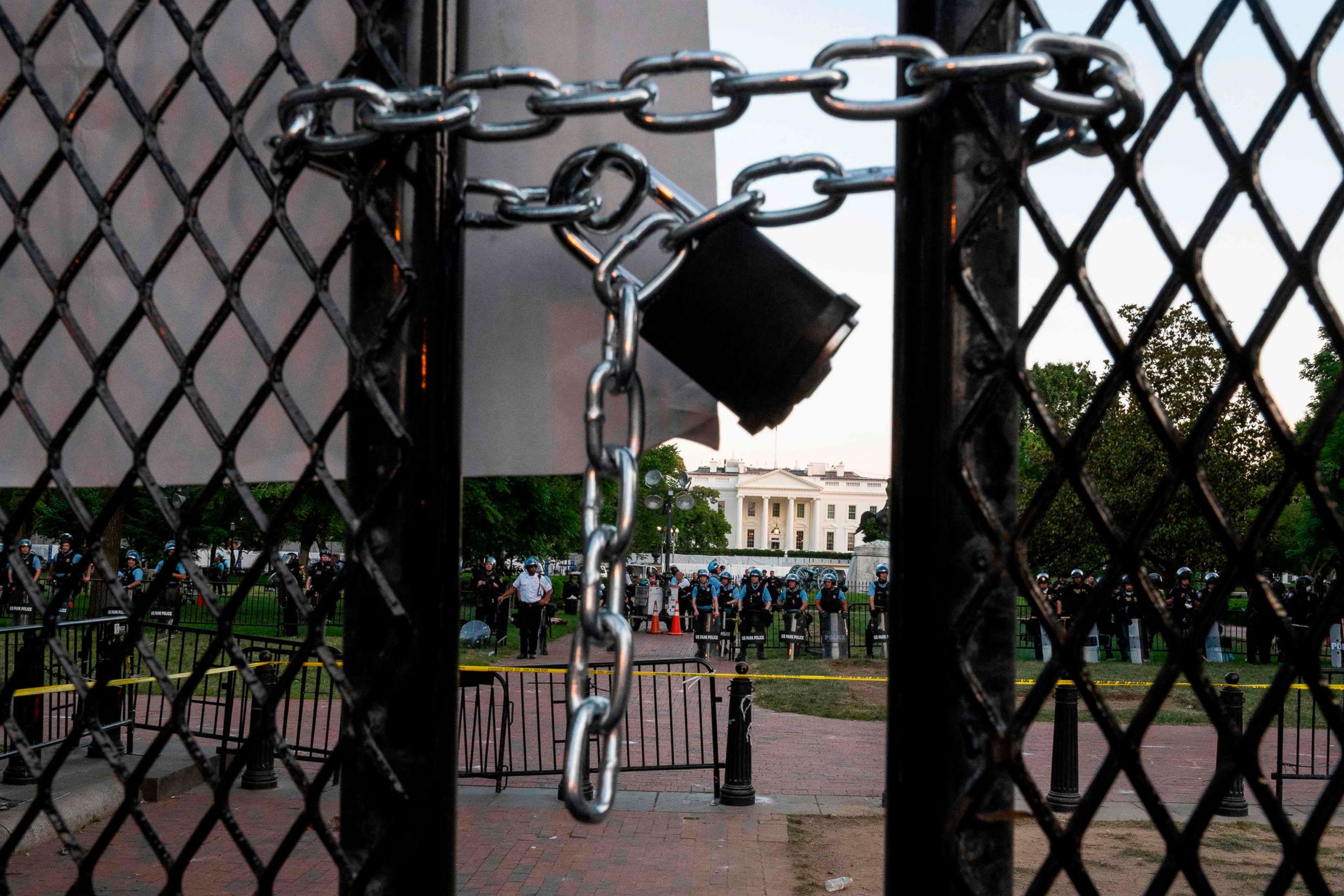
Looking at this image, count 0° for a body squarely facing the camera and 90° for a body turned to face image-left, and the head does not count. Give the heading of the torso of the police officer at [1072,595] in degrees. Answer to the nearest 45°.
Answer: approximately 0°

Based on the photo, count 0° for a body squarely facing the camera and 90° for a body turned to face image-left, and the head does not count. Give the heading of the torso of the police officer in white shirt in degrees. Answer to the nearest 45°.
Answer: approximately 0°

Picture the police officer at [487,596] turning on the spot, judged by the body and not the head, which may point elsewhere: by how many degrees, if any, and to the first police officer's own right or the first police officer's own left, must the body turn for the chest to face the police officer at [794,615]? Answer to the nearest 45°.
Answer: approximately 90° to the first police officer's own left
